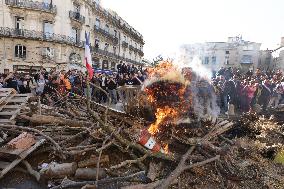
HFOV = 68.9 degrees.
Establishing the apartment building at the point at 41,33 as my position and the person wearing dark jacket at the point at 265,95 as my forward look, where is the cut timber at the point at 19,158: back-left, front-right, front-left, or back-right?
front-right

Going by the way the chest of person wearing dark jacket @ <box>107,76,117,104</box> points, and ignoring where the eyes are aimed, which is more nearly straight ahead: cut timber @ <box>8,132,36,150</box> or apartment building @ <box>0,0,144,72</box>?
the cut timber

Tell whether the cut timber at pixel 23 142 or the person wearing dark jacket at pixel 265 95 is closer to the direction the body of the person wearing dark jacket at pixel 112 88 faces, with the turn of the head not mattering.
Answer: the cut timber

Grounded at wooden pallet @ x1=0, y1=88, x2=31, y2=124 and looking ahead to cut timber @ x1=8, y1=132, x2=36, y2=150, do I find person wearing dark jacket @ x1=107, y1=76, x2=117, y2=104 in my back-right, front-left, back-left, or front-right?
back-left

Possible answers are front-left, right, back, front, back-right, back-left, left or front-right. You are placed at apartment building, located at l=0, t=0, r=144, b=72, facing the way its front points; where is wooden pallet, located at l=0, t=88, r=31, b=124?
front-right

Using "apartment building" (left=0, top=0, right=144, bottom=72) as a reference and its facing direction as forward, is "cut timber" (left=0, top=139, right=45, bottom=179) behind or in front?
in front

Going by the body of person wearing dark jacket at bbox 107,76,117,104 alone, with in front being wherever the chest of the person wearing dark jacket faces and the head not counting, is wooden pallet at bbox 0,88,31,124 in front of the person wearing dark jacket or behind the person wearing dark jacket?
in front

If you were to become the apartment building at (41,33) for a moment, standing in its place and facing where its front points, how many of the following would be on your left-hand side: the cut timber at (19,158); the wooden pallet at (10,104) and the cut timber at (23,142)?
0

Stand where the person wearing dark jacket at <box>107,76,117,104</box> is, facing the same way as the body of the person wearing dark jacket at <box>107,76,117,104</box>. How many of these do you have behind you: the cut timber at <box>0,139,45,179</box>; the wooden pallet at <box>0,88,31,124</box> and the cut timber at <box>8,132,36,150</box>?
0

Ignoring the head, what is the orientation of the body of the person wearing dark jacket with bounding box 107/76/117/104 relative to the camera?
toward the camera

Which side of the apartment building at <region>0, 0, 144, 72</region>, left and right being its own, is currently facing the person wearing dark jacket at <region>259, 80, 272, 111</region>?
front

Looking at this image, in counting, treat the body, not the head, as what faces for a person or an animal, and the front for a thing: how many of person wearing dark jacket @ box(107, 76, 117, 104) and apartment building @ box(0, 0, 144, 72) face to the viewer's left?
0

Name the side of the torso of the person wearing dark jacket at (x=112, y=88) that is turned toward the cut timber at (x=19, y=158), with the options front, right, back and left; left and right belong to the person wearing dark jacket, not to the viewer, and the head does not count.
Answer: front
